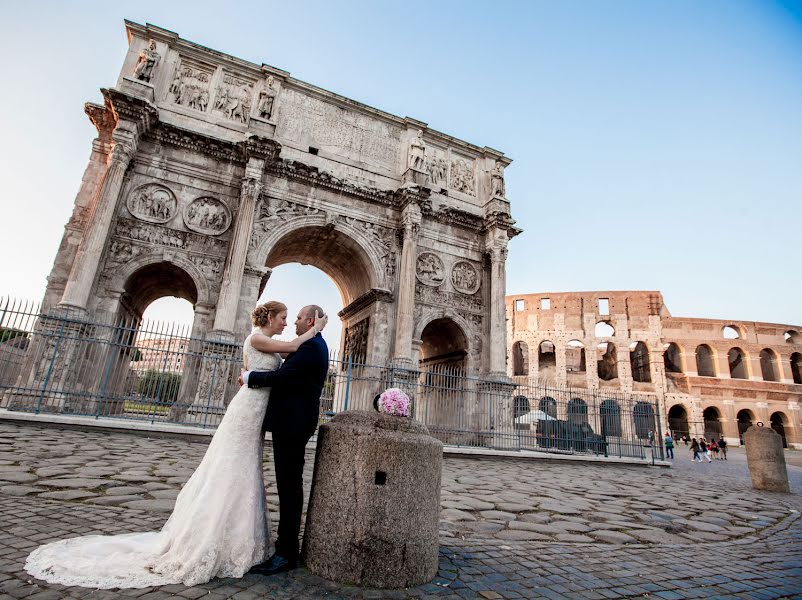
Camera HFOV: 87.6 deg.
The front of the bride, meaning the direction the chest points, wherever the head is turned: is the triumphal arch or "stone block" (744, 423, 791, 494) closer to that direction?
the stone block

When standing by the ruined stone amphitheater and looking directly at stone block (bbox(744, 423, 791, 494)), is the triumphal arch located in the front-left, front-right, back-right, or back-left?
front-right

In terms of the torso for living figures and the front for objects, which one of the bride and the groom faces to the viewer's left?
the groom

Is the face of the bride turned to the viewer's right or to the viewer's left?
to the viewer's right

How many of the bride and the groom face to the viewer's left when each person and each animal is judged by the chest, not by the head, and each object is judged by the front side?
1

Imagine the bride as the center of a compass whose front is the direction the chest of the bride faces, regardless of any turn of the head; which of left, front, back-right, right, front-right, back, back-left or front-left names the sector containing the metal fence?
left

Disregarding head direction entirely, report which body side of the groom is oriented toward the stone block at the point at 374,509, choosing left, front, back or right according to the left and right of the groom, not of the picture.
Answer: back

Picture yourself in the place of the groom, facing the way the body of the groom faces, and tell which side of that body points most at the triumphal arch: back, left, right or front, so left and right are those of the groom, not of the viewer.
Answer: right

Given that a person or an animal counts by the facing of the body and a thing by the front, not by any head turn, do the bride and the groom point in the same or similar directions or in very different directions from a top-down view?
very different directions

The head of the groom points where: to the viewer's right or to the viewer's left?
to the viewer's left

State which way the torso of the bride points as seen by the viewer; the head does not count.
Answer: to the viewer's right

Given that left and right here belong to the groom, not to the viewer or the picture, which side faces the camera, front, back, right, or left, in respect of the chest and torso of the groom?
left
